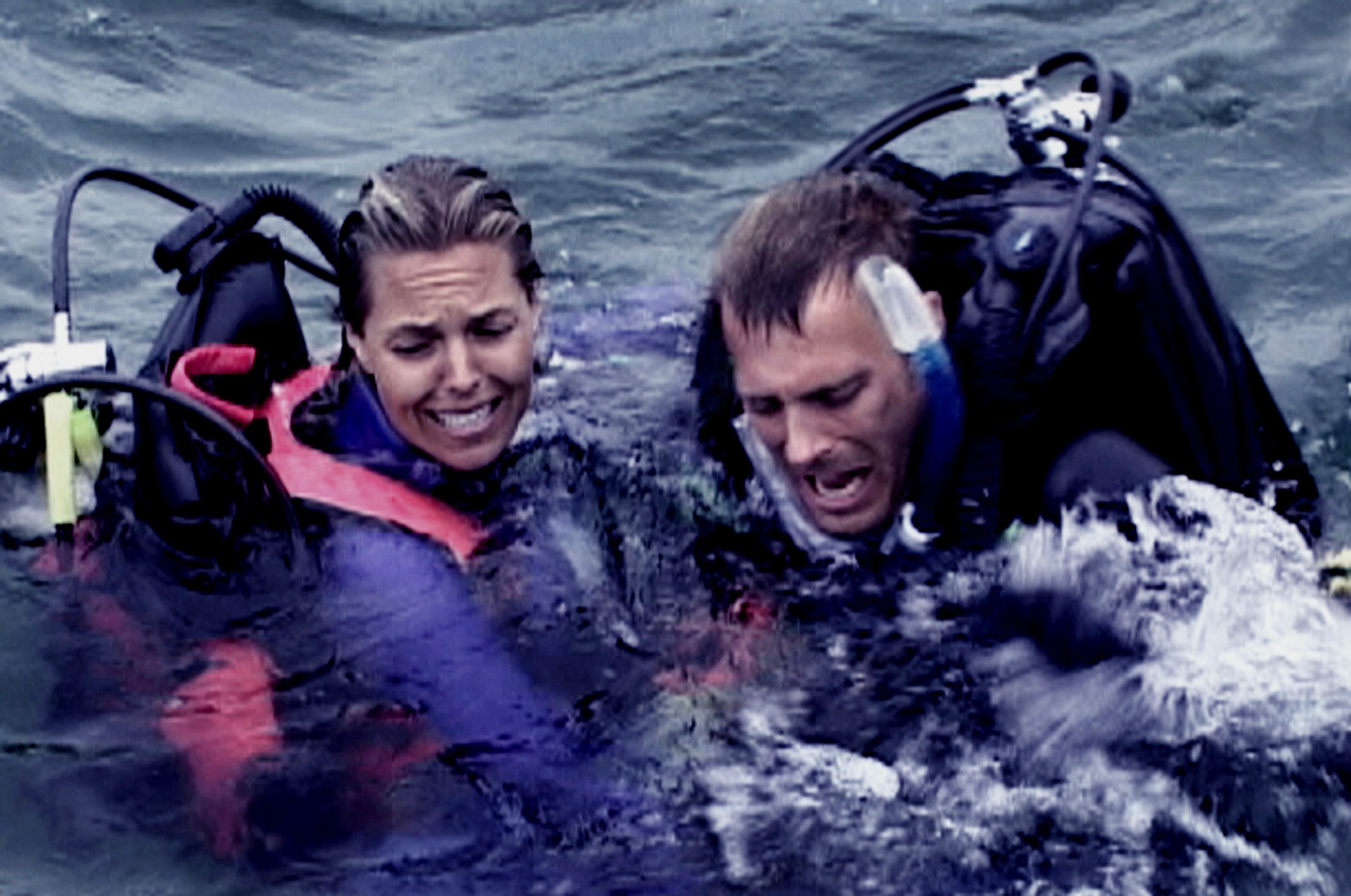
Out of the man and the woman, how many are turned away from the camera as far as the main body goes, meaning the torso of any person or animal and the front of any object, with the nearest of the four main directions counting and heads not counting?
0

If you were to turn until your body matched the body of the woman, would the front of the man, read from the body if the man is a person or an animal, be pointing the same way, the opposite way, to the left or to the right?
to the right

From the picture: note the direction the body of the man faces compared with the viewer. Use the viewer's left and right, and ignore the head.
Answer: facing the viewer and to the left of the viewer

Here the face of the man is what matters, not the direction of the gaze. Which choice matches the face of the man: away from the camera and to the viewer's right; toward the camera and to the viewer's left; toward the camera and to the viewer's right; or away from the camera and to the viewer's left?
toward the camera and to the viewer's left

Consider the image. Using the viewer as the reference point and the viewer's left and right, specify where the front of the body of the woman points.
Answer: facing the viewer and to the right of the viewer

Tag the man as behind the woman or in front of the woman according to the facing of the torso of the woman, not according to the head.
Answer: in front

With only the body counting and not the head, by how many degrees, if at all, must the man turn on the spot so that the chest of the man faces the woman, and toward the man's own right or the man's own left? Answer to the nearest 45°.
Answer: approximately 45° to the man's own right
